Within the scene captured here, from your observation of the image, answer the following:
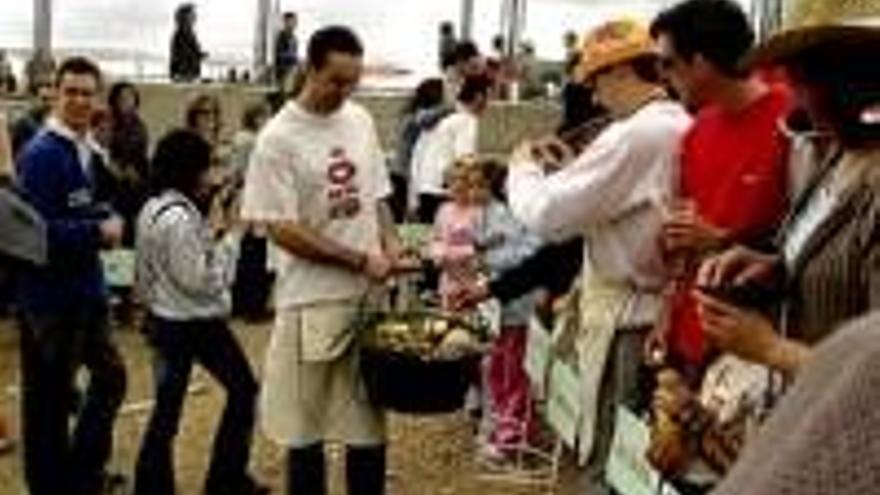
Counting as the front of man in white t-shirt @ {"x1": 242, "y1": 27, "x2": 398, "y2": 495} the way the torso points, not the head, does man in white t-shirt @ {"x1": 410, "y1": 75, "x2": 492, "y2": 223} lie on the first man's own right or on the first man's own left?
on the first man's own left

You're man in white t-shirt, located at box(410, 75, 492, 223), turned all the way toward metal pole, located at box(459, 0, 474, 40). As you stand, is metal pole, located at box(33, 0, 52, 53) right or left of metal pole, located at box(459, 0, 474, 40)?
left

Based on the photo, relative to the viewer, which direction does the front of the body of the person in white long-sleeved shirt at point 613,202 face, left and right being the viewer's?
facing to the left of the viewer

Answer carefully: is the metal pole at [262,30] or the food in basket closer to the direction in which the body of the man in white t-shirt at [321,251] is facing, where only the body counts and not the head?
the food in basket

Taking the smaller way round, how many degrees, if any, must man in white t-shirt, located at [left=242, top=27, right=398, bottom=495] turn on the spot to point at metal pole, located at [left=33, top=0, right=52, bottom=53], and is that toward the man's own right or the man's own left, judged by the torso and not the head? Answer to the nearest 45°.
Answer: approximately 135° to the man's own left

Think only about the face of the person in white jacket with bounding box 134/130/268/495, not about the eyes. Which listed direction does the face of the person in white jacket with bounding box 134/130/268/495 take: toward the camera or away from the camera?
away from the camera

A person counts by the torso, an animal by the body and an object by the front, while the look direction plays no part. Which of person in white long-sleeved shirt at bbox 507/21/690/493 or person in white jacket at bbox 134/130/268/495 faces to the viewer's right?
person in white jacket at bbox 134/130/268/495

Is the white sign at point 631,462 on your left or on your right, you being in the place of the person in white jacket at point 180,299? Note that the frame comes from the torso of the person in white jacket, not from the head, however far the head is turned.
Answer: on your right
